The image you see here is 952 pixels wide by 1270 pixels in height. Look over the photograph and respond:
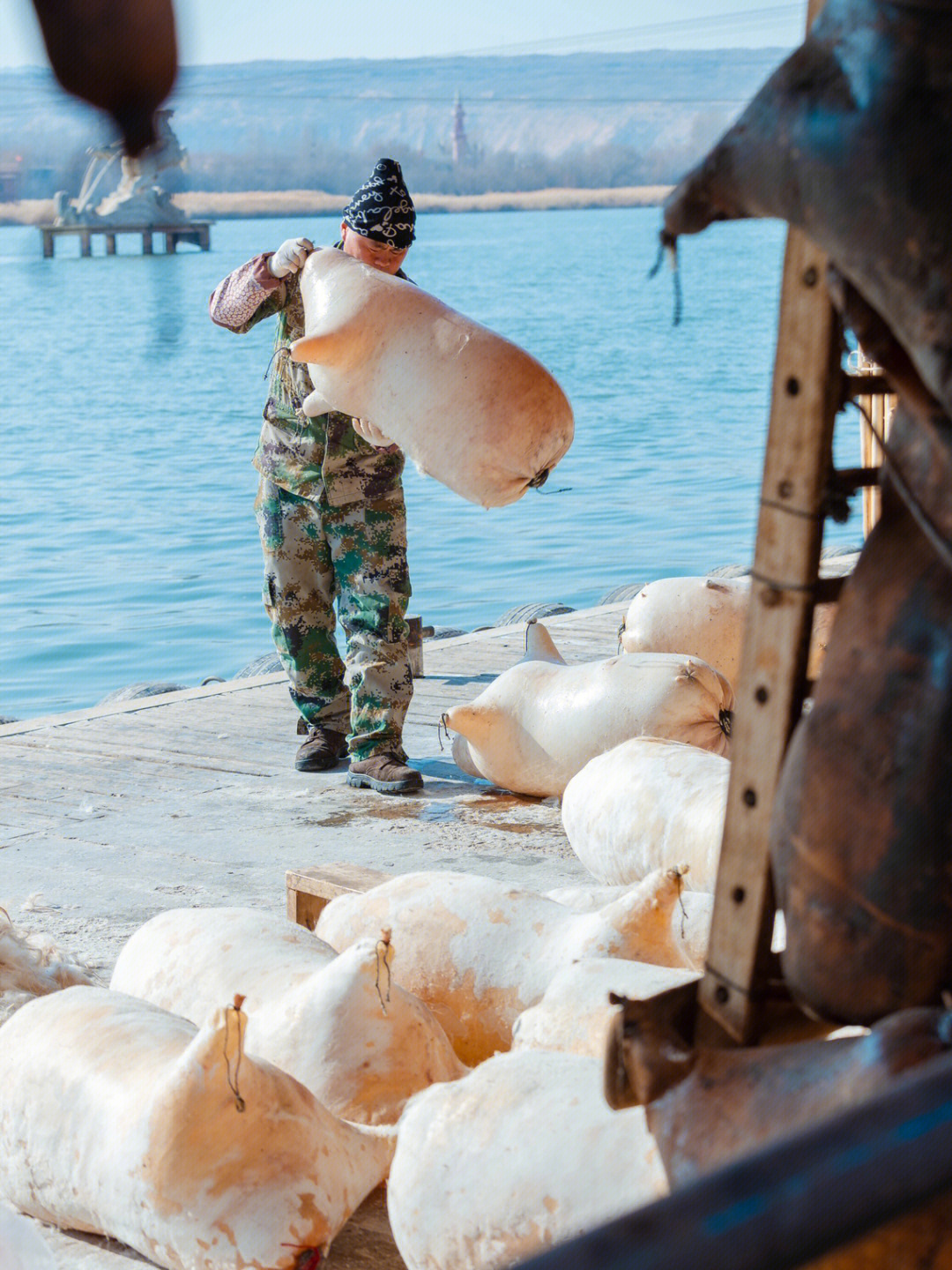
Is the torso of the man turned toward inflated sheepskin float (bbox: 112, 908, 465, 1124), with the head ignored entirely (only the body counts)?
yes

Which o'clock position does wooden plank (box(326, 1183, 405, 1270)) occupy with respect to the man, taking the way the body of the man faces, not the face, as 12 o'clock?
The wooden plank is roughly at 12 o'clock from the man.

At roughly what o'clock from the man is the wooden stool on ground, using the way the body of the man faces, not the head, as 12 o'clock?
The wooden stool on ground is roughly at 12 o'clock from the man.

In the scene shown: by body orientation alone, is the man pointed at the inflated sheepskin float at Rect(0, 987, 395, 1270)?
yes

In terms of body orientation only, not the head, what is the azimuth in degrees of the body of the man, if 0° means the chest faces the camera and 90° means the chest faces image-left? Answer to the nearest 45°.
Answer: approximately 0°

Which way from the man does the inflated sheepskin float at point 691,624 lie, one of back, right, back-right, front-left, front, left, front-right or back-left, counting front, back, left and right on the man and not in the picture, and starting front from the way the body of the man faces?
left

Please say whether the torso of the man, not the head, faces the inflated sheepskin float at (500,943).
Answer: yes

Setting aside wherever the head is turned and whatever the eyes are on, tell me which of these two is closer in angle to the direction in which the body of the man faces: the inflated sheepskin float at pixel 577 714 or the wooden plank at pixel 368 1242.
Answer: the wooden plank

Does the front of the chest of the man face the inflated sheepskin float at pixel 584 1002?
yes
